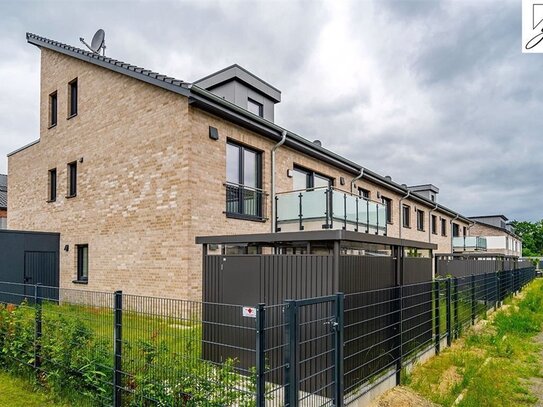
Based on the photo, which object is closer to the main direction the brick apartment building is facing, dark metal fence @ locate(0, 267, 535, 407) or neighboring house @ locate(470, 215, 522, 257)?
the dark metal fence

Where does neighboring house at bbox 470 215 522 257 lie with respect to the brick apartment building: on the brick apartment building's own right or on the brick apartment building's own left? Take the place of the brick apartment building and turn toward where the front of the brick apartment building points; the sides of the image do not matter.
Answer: on the brick apartment building's own left

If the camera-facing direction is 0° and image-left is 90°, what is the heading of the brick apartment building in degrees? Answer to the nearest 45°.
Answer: approximately 315°

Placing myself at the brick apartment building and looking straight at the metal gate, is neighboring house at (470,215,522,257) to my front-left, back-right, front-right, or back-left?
back-left

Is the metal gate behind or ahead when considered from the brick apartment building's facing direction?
ahead

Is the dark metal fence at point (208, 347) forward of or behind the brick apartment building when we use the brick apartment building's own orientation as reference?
forward
